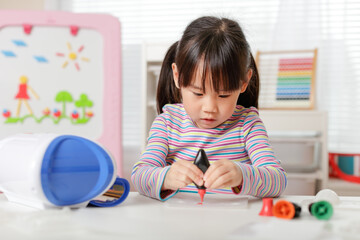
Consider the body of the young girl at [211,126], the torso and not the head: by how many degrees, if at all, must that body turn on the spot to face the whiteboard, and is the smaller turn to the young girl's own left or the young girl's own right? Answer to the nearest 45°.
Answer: approximately 135° to the young girl's own right

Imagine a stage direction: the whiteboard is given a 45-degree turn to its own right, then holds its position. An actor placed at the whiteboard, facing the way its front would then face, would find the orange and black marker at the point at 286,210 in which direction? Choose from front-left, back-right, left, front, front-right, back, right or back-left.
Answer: front-left

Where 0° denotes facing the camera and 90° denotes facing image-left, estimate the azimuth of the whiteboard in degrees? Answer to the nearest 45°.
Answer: approximately 0°

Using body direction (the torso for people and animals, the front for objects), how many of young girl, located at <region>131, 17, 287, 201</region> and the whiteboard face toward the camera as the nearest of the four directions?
2

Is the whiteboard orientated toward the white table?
yes

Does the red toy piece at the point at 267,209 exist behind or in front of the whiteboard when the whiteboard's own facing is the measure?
in front
